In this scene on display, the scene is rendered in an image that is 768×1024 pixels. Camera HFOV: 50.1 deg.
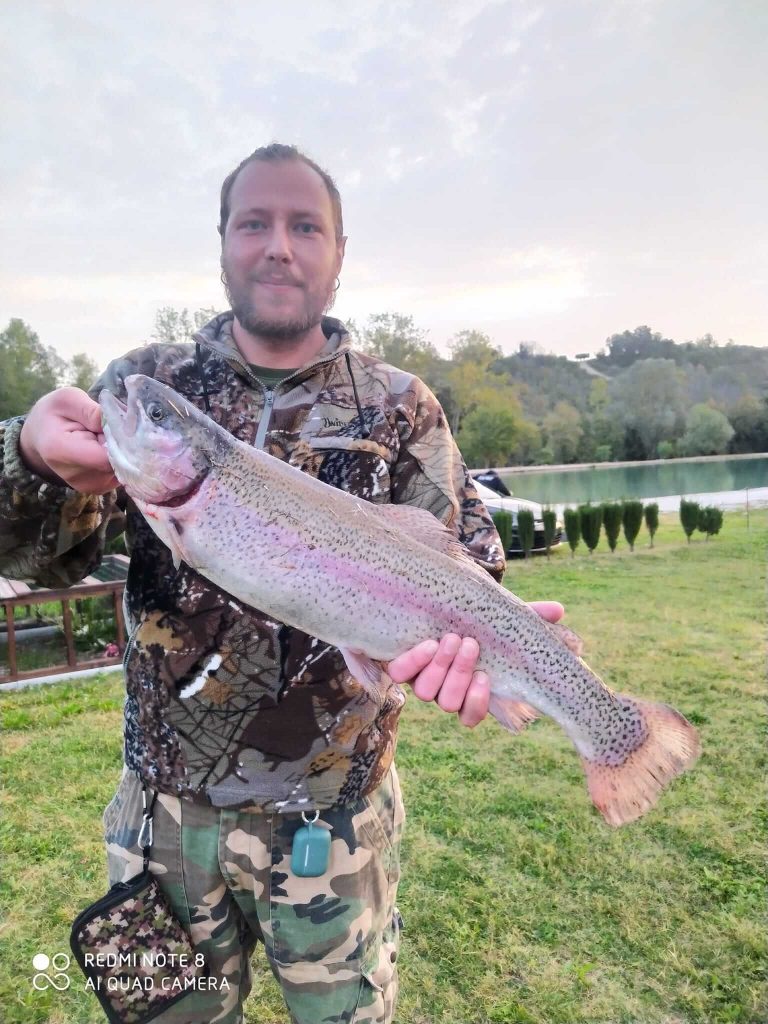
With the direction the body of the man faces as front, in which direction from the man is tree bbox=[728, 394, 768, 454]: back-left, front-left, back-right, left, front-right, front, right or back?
back-left

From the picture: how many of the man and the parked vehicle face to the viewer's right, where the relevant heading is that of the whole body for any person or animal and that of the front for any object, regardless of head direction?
1

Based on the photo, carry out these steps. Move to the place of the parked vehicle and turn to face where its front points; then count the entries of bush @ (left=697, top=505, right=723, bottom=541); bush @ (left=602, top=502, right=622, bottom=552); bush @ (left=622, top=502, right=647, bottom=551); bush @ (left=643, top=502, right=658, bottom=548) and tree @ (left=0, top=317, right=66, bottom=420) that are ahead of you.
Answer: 4

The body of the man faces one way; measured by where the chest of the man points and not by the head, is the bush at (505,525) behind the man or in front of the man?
behind

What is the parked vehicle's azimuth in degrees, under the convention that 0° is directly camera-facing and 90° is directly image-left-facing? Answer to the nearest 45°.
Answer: approximately 270°

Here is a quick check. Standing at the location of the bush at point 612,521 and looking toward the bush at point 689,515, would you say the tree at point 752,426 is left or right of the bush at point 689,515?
left

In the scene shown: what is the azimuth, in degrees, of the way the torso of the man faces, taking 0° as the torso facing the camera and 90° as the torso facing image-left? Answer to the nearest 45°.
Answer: approximately 0°

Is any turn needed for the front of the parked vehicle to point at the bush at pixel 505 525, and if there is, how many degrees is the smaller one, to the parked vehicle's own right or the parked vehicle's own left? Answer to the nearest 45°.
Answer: approximately 90° to the parked vehicle's own right

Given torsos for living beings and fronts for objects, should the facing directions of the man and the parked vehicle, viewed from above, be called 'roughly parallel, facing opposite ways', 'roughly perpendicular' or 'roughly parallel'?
roughly perpendicular

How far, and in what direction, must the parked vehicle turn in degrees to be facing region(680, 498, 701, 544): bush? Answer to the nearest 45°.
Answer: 0° — it already faces it

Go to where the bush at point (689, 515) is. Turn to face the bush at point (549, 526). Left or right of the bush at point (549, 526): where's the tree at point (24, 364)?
right

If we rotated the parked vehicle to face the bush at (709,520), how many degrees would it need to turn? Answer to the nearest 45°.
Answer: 0° — it already faces it

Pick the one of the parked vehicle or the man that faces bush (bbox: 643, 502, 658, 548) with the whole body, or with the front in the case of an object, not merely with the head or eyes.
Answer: the parked vehicle
